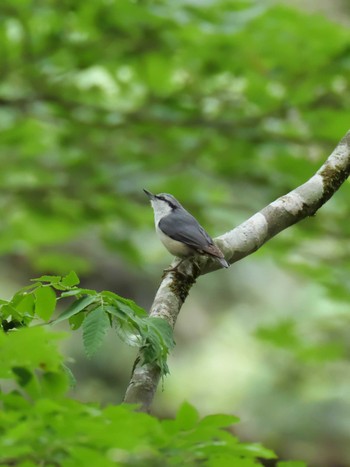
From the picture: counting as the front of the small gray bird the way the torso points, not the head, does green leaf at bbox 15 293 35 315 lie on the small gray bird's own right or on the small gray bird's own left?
on the small gray bird's own left

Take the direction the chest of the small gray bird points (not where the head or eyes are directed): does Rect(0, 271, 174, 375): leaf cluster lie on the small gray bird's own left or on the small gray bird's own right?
on the small gray bird's own left

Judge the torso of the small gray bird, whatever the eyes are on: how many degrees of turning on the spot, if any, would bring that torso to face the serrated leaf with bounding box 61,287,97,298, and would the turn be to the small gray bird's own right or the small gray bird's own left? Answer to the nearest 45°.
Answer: approximately 90° to the small gray bird's own left

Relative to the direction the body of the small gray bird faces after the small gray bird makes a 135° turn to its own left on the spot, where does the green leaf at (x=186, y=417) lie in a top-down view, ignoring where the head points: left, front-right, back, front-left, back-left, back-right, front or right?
front-right

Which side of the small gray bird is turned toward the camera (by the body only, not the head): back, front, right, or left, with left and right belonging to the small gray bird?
left
